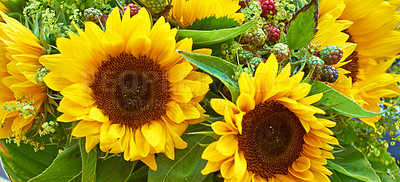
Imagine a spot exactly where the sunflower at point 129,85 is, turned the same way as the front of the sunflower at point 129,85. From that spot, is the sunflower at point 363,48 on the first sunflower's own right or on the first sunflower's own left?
on the first sunflower's own left

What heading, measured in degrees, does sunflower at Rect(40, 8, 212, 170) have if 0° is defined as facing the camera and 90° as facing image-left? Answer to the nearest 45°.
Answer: approximately 0°

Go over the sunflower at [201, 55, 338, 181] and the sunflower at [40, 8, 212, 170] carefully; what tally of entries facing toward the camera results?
2
